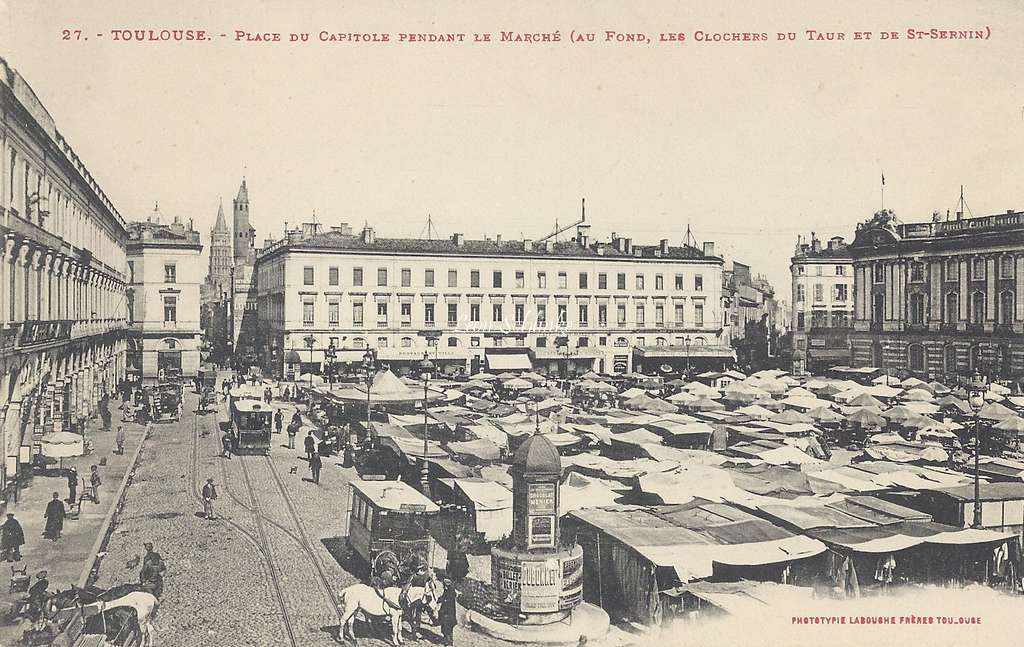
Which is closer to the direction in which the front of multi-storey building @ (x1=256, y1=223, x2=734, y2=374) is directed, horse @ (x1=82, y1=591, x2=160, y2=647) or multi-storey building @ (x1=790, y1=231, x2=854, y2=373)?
the horse

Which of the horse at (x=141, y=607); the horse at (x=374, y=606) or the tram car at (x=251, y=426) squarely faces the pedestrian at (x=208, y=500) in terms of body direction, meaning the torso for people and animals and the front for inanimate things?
the tram car

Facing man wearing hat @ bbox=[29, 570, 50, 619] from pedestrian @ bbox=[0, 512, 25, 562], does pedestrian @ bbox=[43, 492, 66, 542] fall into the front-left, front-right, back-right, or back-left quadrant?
back-left
